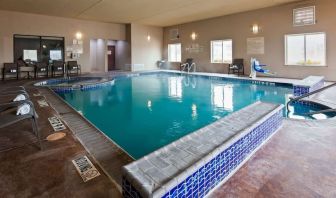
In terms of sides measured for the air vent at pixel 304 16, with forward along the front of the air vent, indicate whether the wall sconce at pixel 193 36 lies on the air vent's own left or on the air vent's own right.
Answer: on the air vent's own right

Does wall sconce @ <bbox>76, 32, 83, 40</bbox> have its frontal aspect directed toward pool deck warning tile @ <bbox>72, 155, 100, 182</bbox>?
yes

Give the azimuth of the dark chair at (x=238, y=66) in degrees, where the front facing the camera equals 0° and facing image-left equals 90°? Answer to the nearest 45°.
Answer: approximately 45°

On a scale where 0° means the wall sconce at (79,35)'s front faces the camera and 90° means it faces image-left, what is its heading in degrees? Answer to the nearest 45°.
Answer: approximately 0°
